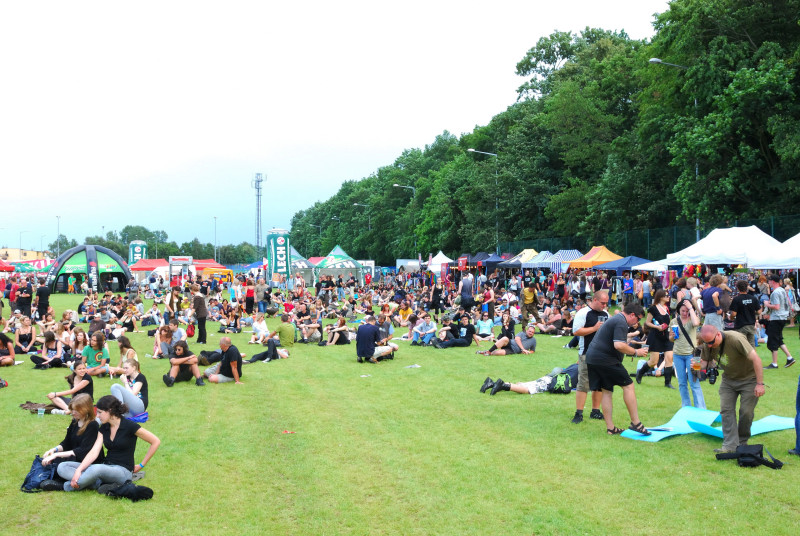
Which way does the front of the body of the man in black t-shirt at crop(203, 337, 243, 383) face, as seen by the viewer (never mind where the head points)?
to the viewer's left

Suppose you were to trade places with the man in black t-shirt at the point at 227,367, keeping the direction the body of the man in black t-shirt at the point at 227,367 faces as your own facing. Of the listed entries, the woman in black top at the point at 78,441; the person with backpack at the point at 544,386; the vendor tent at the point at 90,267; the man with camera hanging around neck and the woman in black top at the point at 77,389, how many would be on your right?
1

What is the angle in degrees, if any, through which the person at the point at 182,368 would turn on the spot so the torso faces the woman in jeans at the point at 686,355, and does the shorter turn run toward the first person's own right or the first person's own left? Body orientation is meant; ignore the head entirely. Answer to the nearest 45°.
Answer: approximately 45° to the first person's own left

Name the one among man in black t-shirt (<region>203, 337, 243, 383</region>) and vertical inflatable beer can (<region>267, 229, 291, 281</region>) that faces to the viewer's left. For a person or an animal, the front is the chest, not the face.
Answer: the man in black t-shirt

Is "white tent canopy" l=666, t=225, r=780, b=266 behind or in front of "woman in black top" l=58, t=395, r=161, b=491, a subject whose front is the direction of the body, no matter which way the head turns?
behind

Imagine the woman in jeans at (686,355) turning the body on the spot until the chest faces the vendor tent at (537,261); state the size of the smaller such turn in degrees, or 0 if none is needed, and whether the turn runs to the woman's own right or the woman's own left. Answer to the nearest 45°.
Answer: approximately 180°

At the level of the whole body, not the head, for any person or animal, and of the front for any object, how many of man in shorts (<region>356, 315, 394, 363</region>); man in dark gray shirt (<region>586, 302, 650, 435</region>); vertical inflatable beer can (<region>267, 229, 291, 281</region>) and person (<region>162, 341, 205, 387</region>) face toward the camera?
2

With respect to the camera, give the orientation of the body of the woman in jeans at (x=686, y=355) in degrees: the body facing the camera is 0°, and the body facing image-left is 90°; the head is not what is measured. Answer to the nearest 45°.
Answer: approximately 0°

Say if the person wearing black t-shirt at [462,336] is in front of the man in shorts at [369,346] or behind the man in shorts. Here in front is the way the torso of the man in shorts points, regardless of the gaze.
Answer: in front
